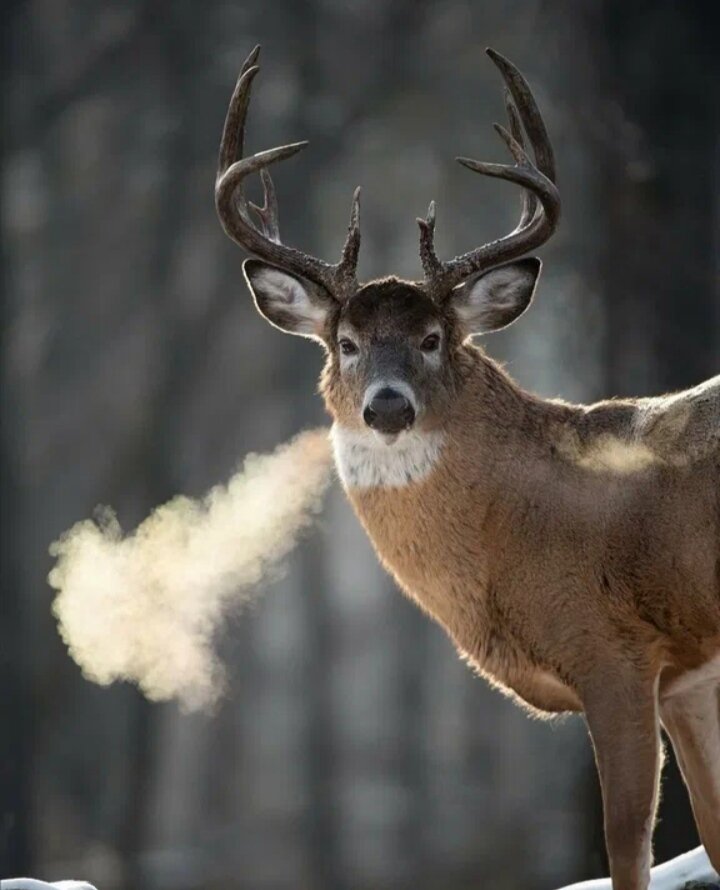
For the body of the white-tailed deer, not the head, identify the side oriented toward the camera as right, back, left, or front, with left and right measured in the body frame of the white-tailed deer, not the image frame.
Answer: left
